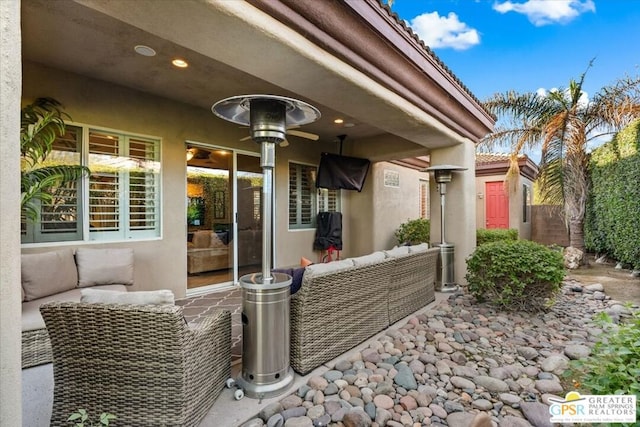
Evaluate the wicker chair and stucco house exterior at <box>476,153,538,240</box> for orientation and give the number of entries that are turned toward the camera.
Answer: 1

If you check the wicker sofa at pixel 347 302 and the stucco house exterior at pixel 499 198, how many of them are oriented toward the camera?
1

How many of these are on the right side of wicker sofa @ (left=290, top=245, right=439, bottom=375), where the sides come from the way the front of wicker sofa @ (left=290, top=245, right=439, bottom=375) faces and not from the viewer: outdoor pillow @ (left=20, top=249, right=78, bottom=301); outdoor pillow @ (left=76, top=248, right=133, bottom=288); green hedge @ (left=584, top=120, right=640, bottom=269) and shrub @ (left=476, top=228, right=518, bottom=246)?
2

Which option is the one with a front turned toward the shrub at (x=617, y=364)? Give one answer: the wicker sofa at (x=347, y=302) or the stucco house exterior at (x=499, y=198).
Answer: the stucco house exterior

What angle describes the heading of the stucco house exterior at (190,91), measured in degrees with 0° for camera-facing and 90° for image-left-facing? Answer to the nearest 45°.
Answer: approximately 315°

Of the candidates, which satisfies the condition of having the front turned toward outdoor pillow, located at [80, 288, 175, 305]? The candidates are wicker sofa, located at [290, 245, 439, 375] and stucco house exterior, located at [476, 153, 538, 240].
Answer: the stucco house exterior

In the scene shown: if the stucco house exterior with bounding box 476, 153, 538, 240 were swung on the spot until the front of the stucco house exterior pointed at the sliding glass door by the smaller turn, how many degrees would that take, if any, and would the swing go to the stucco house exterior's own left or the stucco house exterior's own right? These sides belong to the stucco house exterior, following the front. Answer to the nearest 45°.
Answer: approximately 45° to the stucco house exterior's own right

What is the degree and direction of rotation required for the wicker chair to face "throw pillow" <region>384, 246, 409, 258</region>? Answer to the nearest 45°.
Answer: approximately 45° to its right

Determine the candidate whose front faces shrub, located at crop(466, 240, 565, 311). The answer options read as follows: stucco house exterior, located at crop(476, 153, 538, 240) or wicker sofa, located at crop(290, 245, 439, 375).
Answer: the stucco house exterior

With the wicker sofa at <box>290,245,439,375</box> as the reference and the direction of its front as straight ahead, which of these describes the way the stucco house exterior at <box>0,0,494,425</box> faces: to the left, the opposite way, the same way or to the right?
the opposite way

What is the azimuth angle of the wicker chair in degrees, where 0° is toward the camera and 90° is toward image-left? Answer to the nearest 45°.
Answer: approximately 225°

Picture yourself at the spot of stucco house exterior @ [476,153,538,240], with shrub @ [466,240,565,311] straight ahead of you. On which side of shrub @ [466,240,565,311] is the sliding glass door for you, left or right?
right
